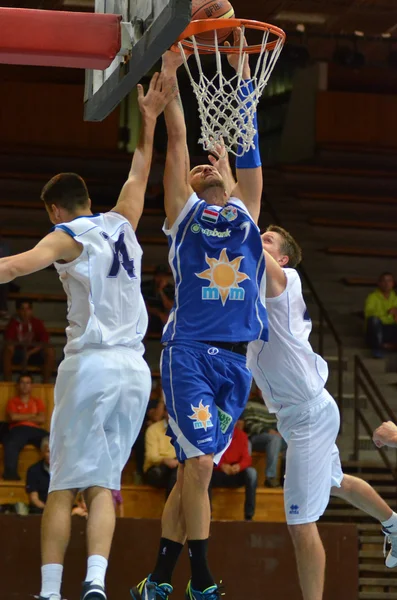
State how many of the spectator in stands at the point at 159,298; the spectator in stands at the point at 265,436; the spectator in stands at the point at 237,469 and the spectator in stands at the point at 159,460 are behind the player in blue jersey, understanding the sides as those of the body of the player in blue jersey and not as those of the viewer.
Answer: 4

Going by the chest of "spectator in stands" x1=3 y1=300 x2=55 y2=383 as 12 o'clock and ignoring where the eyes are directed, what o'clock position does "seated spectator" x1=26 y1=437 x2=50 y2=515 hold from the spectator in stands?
The seated spectator is roughly at 12 o'clock from the spectator in stands.

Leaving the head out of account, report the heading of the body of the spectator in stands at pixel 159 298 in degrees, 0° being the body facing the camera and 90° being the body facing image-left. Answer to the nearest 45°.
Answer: approximately 0°

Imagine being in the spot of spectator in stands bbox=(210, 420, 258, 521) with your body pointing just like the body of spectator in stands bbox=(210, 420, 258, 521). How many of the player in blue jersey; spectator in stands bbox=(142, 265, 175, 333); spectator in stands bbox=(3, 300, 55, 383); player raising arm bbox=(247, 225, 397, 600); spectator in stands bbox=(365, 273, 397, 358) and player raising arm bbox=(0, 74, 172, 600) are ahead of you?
3

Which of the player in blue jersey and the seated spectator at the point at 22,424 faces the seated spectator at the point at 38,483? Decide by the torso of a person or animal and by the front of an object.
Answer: the seated spectator at the point at 22,424

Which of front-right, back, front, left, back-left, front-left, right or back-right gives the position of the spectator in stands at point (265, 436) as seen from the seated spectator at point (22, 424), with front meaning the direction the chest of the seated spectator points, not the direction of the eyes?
left

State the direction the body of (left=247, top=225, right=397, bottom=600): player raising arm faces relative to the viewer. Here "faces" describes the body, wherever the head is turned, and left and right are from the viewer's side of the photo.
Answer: facing to the left of the viewer

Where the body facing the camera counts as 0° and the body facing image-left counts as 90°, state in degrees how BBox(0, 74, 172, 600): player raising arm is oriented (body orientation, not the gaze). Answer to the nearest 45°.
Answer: approximately 135°

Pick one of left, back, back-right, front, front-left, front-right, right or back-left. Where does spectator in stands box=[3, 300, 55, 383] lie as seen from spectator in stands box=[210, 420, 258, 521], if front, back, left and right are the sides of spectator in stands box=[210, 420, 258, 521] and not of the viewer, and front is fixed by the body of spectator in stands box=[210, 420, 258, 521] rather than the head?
back-right
